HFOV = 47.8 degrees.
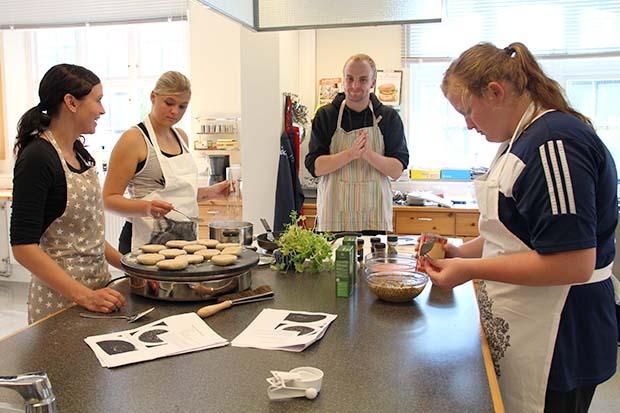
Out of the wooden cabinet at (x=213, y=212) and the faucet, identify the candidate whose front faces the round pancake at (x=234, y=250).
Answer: the wooden cabinet

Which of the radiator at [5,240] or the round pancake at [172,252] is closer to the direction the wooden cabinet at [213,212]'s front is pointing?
the round pancake

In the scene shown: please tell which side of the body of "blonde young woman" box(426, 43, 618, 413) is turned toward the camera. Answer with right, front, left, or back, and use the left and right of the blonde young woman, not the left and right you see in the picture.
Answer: left

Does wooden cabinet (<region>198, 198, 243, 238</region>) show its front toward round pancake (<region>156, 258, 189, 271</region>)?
yes

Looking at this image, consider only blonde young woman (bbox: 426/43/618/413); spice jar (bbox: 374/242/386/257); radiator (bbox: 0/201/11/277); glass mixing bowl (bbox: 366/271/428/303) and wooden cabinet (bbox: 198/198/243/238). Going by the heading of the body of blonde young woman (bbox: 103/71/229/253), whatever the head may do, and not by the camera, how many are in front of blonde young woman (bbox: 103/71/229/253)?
3

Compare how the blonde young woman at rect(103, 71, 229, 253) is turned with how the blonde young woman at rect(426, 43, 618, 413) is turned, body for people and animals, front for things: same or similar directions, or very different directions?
very different directions
